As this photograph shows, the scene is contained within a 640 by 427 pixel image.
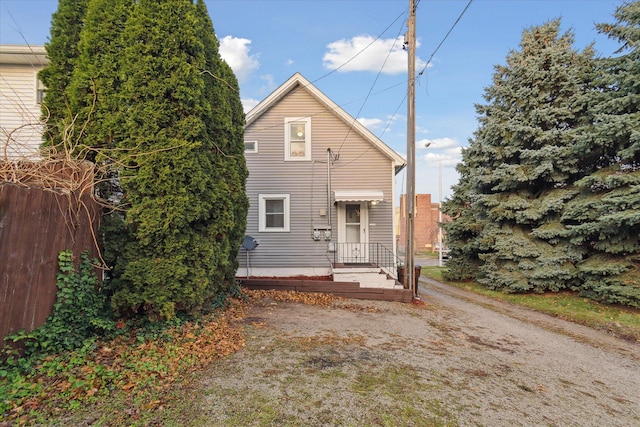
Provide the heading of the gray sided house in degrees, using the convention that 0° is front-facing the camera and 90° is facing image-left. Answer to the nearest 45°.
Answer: approximately 0°

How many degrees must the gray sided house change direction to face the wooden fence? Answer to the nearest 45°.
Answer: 0° — it already faces it
